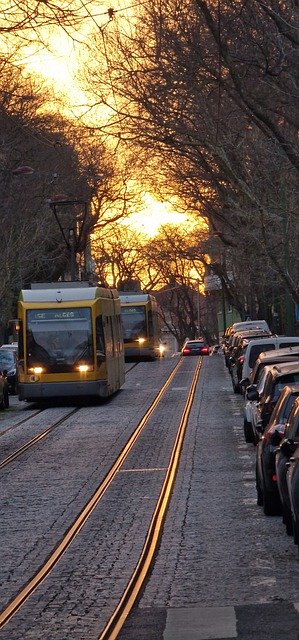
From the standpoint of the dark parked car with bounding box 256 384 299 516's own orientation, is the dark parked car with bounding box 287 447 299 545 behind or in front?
behind

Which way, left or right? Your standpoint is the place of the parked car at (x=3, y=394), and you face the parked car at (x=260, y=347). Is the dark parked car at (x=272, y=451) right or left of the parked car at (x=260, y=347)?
right

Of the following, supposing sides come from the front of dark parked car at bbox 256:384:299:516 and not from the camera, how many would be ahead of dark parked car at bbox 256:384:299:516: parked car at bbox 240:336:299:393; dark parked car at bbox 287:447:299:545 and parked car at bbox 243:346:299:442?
2

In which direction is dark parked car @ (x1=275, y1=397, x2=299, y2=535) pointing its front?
away from the camera

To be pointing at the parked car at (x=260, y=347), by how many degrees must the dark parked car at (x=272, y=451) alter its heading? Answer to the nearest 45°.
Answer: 0° — it already faces it

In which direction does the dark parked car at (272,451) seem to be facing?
away from the camera

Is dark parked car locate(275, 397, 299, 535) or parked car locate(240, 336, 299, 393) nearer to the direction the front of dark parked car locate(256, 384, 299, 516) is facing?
the parked car

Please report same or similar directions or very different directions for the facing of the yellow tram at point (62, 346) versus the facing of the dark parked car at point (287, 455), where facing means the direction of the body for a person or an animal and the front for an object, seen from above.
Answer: very different directions

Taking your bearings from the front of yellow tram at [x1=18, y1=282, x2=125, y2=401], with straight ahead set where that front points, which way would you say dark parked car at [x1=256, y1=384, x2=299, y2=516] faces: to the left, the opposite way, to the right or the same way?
the opposite way
